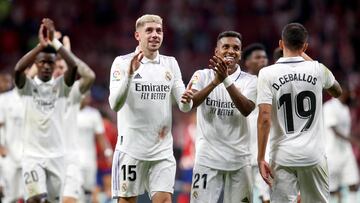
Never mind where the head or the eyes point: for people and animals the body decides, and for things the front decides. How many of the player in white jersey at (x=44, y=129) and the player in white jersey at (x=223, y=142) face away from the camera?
0

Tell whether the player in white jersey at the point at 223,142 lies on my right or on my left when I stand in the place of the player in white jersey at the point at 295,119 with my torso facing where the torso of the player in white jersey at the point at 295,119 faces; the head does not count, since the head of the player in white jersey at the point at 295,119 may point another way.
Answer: on my left

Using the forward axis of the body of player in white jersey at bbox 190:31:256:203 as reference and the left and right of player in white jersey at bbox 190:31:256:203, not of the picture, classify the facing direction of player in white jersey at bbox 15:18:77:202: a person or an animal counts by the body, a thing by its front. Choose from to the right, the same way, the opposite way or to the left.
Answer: the same way

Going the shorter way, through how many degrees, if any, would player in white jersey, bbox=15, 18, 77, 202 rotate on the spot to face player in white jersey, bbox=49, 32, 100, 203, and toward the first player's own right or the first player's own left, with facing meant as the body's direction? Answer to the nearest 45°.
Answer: approximately 135° to the first player's own left

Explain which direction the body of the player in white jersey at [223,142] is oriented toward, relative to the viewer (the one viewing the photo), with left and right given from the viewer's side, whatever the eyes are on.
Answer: facing the viewer

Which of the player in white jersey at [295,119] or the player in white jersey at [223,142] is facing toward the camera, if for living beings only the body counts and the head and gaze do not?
the player in white jersey at [223,142]

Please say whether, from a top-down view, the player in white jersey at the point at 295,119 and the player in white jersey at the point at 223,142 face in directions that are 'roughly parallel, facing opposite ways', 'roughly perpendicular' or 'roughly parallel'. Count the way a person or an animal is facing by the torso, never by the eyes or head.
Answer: roughly parallel, facing opposite ways

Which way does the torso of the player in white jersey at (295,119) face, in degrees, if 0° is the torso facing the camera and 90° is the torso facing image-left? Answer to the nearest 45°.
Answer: approximately 180°

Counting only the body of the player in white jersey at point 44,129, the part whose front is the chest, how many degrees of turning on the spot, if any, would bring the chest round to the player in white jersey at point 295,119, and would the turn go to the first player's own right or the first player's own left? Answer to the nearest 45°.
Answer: approximately 45° to the first player's own left

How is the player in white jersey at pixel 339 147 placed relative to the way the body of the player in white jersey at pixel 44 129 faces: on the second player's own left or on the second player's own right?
on the second player's own left

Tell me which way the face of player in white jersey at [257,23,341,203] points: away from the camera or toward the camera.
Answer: away from the camera

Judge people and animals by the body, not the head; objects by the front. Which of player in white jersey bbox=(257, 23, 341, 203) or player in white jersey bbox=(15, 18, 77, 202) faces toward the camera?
player in white jersey bbox=(15, 18, 77, 202)

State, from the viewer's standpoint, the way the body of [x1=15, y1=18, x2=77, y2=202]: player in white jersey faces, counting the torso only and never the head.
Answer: toward the camera

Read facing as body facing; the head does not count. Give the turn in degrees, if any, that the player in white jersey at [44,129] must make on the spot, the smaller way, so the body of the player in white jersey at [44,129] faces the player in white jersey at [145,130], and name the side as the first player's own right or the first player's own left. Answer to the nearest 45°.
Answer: approximately 45° to the first player's own left

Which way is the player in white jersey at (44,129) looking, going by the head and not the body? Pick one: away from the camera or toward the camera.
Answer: toward the camera
